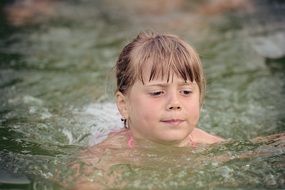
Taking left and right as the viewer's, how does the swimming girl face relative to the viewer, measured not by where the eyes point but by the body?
facing the viewer and to the right of the viewer
